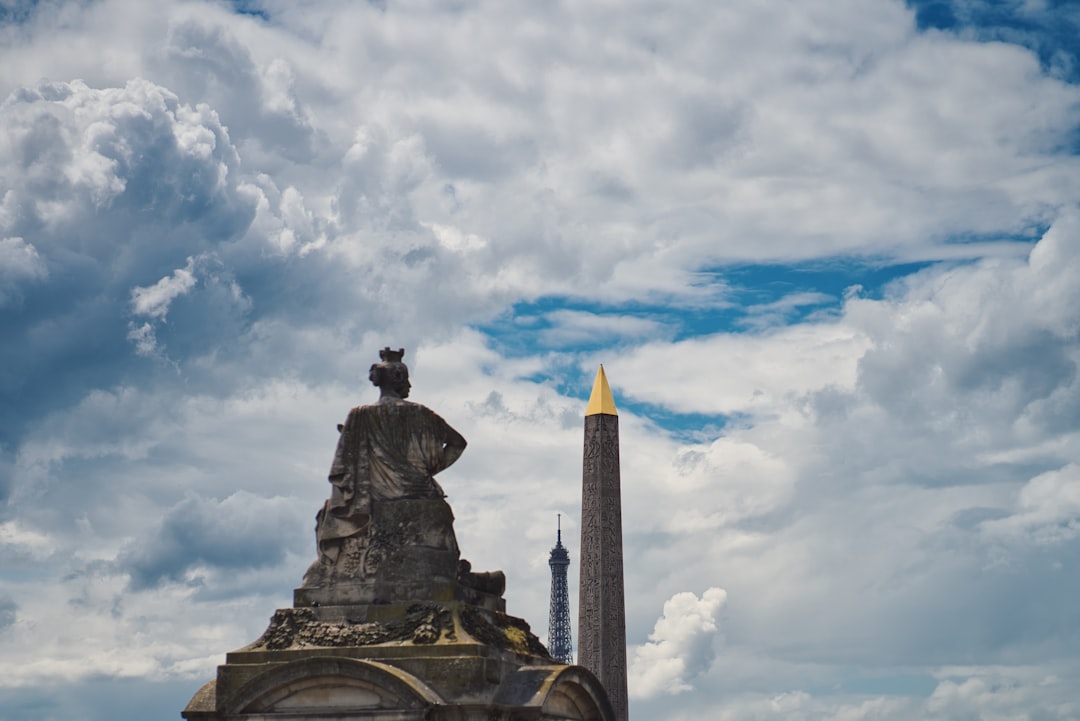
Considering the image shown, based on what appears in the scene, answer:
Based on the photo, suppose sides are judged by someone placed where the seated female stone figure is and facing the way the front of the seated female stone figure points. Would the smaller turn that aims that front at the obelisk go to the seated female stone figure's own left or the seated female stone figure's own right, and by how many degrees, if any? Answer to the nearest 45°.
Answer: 0° — it already faces it

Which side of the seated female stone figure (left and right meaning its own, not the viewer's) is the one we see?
back
